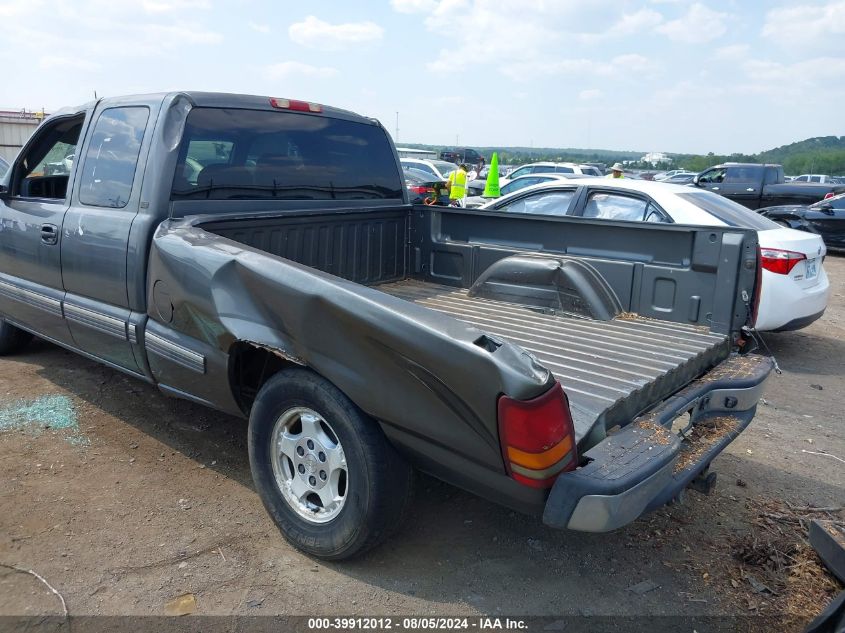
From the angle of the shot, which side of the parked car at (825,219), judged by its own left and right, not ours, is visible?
left

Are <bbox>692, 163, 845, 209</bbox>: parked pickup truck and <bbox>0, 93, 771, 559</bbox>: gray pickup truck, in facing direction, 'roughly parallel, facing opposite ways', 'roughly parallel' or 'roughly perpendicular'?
roughly parallel

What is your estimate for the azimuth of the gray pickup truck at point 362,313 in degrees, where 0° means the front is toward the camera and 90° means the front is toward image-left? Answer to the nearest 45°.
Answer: approximately 135°

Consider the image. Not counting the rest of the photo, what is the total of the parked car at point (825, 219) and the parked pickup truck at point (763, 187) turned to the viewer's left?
2

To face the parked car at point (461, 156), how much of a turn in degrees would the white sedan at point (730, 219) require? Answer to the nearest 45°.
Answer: approximately 45° to its right

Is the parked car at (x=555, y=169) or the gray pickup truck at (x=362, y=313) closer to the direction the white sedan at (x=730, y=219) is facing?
the parked car

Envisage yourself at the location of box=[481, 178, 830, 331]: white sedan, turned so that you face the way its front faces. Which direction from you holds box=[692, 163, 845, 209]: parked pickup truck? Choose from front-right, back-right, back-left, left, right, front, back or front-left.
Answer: front-right

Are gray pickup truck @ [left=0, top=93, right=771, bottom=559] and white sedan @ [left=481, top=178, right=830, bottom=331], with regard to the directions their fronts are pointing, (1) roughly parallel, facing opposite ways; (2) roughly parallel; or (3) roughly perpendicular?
roughly parallel

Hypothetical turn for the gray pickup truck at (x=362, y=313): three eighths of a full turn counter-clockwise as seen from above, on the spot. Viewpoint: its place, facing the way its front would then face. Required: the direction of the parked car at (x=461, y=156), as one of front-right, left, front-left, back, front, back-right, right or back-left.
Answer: back

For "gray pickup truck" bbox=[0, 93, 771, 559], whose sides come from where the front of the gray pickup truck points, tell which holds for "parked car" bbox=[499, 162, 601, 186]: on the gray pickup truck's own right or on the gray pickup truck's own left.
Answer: on the gray pickup truck's own right

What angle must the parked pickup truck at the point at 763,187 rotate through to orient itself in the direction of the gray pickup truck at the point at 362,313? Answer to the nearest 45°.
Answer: approximately 90° to its left

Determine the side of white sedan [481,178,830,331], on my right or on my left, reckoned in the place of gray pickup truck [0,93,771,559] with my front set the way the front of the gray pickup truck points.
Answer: on my right

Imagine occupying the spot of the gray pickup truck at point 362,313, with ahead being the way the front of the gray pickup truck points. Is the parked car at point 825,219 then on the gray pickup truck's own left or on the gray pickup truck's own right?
on the gray pickup truck's own right

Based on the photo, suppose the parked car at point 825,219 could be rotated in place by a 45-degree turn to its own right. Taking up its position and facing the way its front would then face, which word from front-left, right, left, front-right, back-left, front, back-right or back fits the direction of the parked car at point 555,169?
front

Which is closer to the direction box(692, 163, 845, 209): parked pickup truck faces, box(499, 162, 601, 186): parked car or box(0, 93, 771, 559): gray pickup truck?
the parked car

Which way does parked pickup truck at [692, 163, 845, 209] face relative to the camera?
to the viewer's left

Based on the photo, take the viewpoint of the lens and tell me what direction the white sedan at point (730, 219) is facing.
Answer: facing away from the viewer and to the left of the viewer
